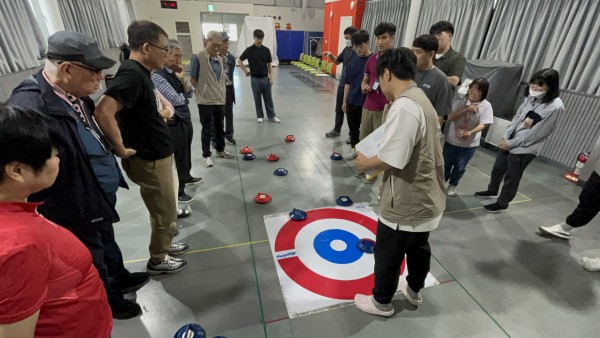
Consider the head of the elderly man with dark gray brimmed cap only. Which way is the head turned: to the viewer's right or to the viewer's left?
to the viewer's right

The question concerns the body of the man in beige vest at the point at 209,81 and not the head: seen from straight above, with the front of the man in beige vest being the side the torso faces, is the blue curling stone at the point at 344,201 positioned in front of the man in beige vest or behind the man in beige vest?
in front

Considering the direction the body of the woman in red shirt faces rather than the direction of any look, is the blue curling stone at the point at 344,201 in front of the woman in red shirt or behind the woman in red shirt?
in front

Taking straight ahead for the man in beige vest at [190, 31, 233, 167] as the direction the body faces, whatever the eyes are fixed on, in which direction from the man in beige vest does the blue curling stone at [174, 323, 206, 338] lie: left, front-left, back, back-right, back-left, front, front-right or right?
front-right

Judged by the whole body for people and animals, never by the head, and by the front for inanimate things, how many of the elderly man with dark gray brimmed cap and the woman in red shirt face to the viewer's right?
2

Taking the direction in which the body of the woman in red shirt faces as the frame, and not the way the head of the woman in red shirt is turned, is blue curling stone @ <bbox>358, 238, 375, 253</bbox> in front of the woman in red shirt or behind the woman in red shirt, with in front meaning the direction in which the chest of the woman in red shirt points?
in front

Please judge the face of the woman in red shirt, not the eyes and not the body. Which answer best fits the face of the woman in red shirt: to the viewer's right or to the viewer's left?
to the viewer's right

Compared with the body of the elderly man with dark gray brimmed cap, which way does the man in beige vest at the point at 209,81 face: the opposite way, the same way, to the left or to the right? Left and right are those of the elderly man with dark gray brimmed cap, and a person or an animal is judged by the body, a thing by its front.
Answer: to the right

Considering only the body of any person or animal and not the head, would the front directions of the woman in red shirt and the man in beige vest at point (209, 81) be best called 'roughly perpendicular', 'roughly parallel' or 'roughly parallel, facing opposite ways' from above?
roughly perpendicular

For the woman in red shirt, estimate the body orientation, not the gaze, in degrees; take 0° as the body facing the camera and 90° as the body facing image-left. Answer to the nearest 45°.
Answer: approximately 270°

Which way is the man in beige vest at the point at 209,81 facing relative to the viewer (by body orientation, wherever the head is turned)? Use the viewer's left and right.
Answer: facing the viewer and to the right of the viewer

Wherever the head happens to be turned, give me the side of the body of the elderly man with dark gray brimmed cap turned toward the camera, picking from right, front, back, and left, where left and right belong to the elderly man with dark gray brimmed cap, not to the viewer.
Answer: right
